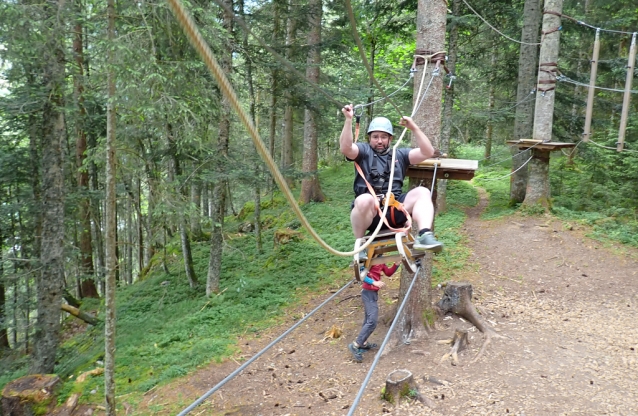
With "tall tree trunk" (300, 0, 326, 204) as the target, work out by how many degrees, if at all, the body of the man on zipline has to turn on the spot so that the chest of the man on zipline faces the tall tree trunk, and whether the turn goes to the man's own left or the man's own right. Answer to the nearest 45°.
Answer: approximately 180°

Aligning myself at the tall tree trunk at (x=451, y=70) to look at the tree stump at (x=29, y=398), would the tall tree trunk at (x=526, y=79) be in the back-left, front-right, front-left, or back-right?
back-left

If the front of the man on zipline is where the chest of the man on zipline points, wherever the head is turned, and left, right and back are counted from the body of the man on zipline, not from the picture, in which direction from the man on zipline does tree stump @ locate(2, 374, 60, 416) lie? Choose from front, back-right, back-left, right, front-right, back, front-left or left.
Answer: right

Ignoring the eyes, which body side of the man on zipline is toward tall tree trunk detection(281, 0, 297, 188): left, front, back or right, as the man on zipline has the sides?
back

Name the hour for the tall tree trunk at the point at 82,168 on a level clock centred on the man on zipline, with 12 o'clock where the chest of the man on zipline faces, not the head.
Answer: The tall tree trunk is roughly at 4 o'clock from the man on zipline.

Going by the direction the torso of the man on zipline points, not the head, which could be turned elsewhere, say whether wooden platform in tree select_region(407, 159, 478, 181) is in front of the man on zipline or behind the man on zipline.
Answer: behind

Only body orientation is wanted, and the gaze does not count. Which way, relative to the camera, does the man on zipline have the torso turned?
toward the camera

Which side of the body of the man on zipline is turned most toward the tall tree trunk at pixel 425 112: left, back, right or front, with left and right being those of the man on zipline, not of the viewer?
back

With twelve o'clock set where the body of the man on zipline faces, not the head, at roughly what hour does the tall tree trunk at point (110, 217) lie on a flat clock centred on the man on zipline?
The tall tree trunk is roughly at 3 o'clock from the man on zipline.

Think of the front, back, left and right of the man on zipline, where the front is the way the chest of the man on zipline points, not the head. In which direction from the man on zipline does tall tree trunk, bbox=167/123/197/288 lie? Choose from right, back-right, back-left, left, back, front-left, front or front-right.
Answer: back-right

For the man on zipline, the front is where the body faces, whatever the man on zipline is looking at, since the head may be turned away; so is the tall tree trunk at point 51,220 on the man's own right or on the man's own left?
on the man's own right

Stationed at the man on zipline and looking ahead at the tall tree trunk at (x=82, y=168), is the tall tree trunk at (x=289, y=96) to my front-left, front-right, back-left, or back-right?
front-right
